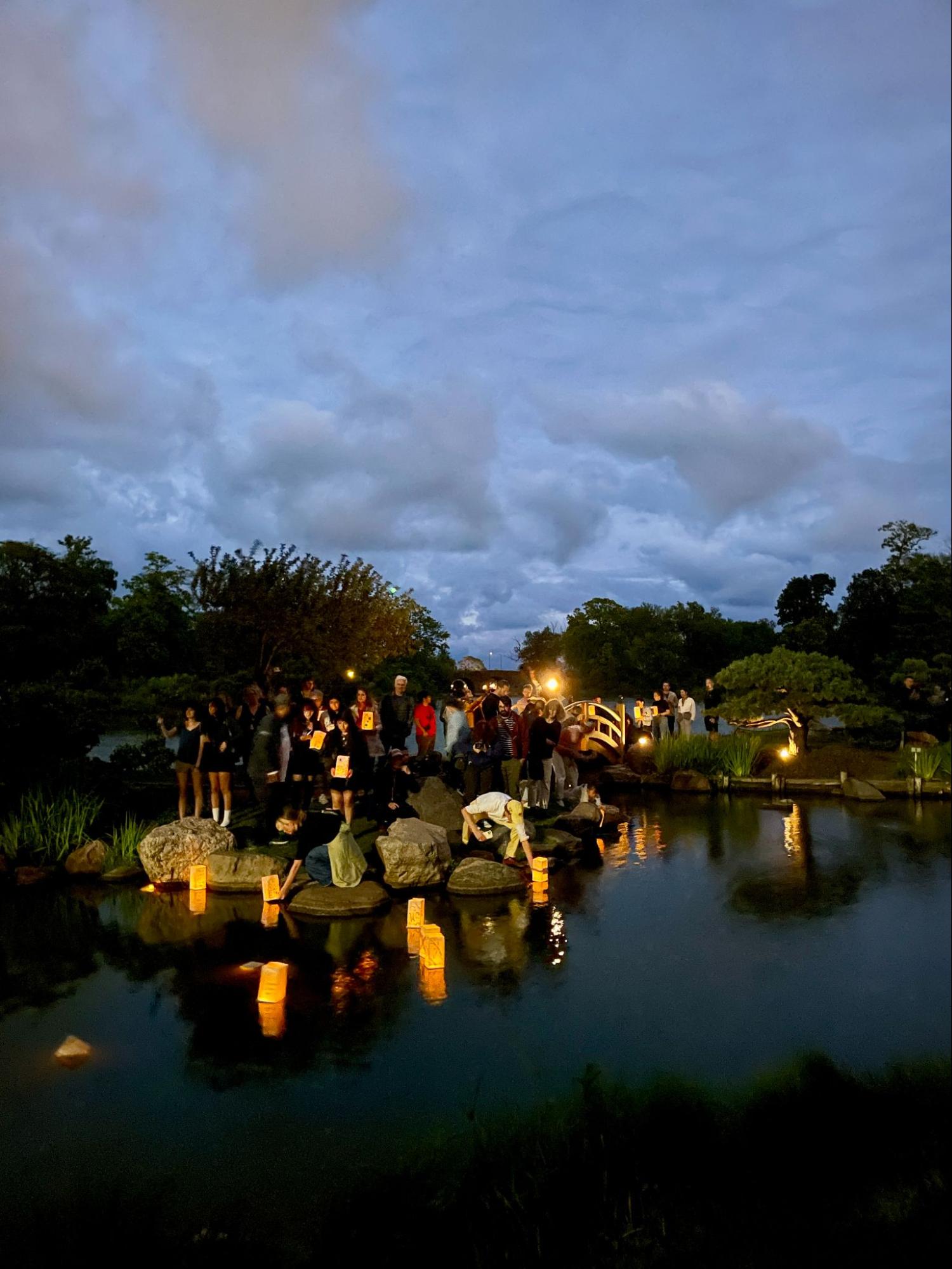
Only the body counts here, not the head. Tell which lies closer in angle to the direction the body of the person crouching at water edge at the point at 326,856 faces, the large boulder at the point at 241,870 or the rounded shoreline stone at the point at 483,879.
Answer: the large boulder

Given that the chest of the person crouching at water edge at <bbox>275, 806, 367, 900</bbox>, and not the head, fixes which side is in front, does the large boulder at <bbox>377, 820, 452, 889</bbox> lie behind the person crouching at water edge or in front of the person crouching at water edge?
behind

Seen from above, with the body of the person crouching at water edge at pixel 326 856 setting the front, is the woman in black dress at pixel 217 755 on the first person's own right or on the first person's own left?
on the first person's own right

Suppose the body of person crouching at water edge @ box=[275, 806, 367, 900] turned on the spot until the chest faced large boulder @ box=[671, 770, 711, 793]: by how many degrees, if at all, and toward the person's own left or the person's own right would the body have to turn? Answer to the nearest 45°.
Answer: approximately 135° to the person's own right

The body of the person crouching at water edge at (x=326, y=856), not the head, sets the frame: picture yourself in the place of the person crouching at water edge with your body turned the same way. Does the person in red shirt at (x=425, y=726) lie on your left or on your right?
on your right

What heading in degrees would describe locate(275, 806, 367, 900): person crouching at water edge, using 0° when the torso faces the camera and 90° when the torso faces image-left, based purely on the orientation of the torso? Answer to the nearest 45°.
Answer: approximately 90°

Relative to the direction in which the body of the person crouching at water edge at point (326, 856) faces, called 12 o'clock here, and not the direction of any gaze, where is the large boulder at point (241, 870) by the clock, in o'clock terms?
The large boulder is roughly at 1 o'clock from the person crouching at water edge.

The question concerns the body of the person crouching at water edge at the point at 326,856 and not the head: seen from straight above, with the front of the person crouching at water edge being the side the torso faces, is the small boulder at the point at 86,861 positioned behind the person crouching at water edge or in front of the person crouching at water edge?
in front

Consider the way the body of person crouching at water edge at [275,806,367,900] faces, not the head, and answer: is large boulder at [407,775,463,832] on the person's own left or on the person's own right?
on the person's own right

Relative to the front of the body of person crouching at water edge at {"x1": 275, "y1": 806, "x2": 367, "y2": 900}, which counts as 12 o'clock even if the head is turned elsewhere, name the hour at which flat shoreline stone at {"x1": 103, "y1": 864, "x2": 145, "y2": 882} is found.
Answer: The flat shoreline stone is roughly at 1 o'clock from the person crouching at water edge.

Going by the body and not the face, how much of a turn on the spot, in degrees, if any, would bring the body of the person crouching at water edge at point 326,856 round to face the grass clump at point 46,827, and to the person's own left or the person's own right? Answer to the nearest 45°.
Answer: approximately 45° to the person's own right

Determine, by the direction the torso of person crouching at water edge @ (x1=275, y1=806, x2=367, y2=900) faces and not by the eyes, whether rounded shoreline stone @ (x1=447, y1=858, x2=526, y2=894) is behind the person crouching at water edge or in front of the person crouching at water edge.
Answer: behind
